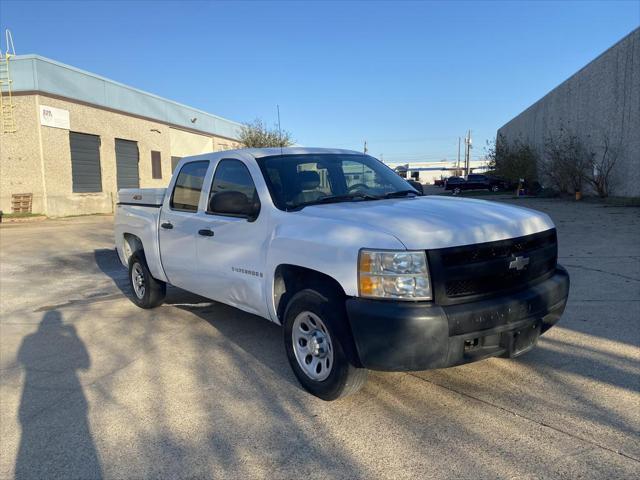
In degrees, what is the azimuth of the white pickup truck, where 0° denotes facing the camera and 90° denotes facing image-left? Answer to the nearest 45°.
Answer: approximately 315°

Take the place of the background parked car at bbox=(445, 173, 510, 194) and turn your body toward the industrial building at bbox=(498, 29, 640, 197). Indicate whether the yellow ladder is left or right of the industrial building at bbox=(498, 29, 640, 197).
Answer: right

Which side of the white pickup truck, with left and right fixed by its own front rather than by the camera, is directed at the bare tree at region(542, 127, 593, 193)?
left

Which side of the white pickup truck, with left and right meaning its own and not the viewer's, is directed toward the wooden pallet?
back

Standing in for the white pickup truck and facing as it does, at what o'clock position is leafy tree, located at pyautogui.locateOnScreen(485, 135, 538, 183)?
The leafy tree is roughly at 8 o'clock from the white pickup truck.

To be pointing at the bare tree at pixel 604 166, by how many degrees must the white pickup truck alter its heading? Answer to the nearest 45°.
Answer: approximately 90° to its left

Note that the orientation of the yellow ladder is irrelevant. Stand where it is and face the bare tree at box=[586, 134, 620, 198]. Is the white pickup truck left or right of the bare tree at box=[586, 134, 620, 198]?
right

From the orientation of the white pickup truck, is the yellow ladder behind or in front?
behind

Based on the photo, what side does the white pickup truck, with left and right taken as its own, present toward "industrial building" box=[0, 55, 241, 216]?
back

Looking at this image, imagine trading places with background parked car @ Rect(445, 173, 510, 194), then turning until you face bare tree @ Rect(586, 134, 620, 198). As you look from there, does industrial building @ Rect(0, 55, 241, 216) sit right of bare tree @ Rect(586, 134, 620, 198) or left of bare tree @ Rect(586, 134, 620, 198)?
right
